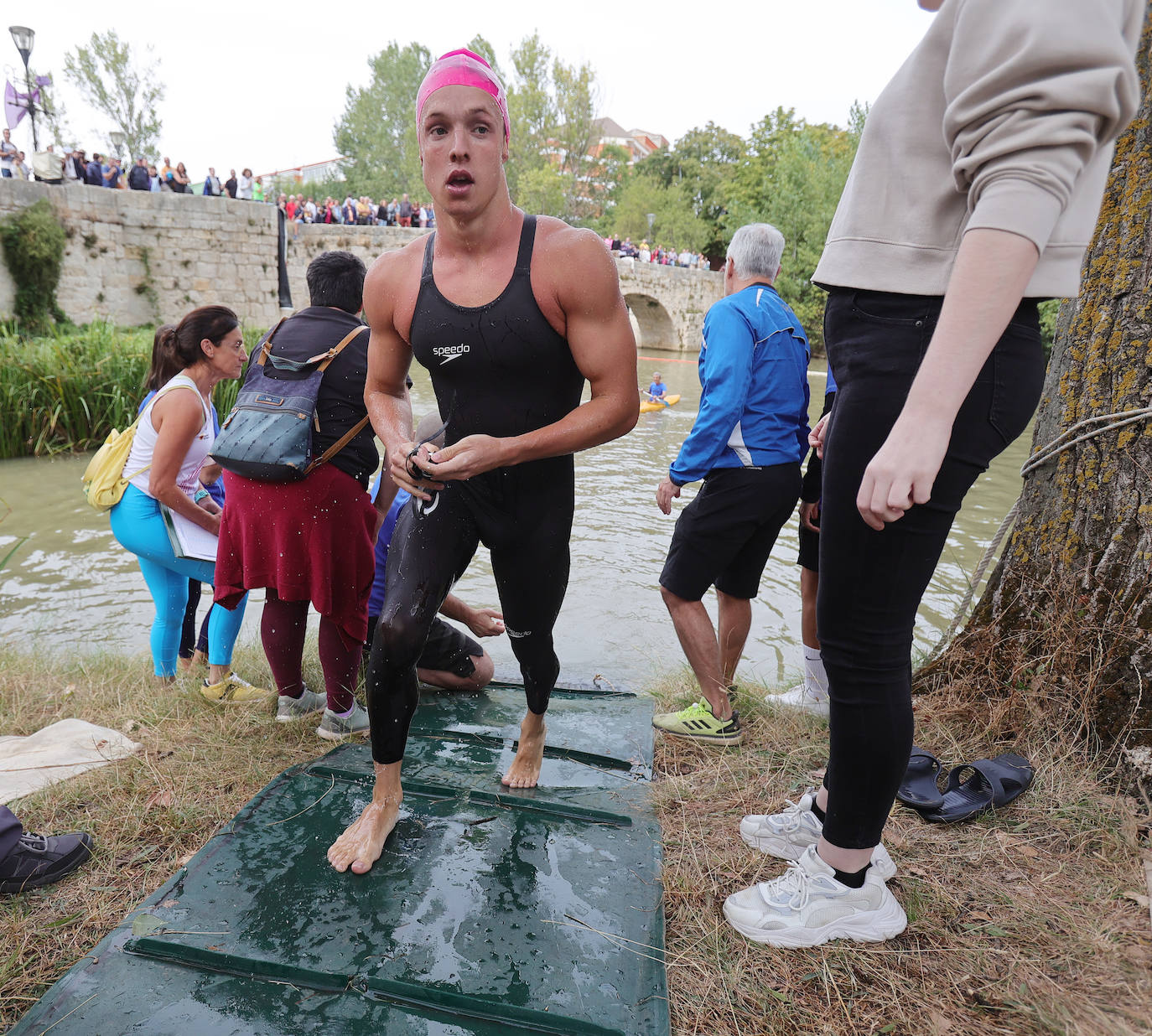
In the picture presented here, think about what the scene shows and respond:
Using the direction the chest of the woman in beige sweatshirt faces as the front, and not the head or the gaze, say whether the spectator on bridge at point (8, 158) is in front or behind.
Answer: in front

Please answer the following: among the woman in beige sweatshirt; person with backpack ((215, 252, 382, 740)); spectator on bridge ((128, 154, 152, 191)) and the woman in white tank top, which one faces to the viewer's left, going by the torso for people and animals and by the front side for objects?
the woman in beige sweatshirt

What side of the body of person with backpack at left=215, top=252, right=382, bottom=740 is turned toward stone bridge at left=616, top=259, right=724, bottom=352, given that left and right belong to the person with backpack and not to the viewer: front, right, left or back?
front

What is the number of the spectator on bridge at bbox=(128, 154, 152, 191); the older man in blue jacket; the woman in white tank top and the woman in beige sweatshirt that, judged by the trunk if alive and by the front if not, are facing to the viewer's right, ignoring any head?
1

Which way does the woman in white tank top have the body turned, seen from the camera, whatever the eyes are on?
to the viewer's right

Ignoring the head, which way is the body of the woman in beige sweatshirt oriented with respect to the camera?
to the viewer's left

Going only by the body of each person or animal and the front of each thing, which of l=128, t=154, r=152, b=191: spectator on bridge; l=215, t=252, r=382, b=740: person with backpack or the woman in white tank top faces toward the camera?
the spectator on bridge

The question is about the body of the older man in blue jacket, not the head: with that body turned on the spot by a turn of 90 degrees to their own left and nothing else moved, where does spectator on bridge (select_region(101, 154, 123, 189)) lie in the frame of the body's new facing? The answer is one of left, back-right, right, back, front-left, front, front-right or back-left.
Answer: right

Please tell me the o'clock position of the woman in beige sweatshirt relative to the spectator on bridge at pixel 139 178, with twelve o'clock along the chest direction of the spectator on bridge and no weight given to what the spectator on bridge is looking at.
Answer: The woman in beige sweatshirt is roughly at 12 o'clock from the spectator on bridge.

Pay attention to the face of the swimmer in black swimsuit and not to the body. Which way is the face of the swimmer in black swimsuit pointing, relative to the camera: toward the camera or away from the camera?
toward the camera

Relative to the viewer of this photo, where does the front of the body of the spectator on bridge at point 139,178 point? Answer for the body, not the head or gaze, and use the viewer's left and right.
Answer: facing the viewer

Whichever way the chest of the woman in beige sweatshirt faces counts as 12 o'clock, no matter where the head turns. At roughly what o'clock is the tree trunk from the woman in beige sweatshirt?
The tree trunk is roughly at 4 o'clock from the woman in beige sweatshirt.

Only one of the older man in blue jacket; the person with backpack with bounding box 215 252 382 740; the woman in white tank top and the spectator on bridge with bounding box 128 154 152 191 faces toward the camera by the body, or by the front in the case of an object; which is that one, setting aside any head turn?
the spectator on bridge

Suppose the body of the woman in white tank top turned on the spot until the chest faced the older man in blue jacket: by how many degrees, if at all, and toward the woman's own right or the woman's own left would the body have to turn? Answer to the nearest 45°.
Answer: approximately 45° to the woman's own right

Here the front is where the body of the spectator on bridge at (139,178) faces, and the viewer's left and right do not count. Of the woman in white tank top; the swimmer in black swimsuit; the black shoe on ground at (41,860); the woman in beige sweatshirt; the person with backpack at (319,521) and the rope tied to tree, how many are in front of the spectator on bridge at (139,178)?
6

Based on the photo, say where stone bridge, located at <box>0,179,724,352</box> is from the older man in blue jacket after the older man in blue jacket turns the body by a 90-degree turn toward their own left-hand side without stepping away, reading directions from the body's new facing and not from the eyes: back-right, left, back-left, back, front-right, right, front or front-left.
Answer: right

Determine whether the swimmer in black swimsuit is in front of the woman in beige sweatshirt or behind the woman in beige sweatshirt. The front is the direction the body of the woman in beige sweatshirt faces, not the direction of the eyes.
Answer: in front
